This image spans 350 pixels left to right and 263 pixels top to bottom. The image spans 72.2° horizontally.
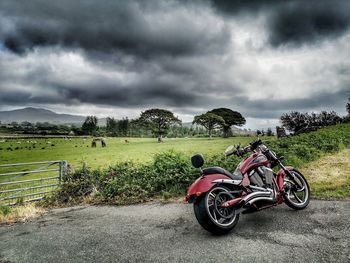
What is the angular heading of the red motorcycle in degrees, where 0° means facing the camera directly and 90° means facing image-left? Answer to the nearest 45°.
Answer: approximately 225°

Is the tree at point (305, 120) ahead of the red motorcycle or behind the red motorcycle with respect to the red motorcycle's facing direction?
ahead

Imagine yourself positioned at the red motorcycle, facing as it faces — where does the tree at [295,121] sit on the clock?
The tree is roughly at 11 o'clock from the red motorcycle.
